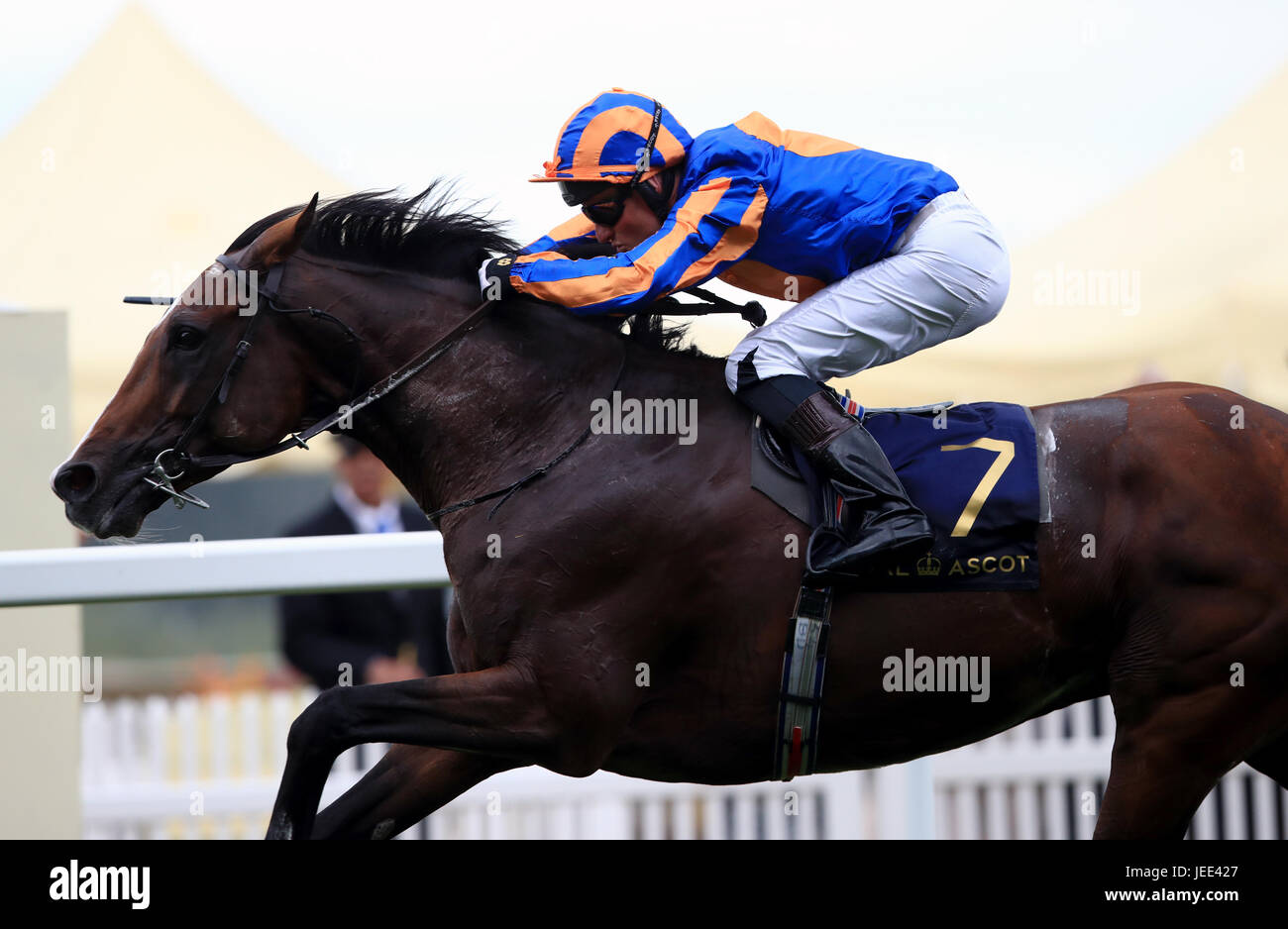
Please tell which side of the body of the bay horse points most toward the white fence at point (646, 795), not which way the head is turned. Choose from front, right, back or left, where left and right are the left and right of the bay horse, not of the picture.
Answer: right

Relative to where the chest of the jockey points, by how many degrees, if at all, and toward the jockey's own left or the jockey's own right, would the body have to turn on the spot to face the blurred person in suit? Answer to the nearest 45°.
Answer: approximately 45° to the jockey's own right

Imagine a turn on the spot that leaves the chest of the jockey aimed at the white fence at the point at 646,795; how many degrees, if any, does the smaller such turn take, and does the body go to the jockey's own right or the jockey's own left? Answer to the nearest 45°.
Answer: approximately 90° to the jockey's own right

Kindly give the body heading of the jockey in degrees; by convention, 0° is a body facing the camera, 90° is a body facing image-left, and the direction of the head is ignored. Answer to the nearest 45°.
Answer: approximately 90°

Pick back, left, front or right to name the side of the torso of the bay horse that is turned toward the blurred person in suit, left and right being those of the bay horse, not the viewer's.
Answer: right

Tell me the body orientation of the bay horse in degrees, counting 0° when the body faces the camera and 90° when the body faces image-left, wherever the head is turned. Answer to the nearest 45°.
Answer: approximately 90°
